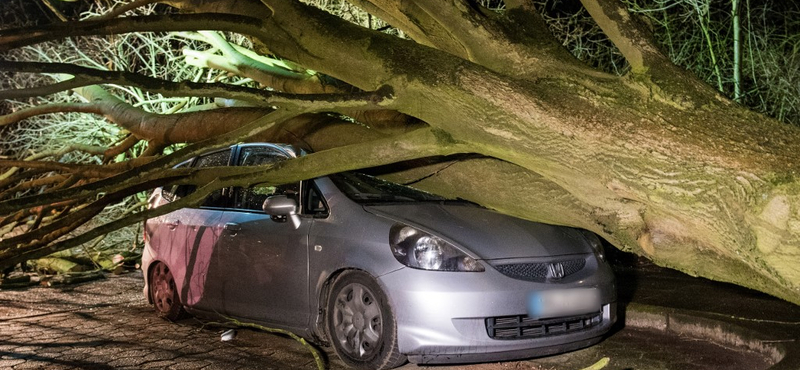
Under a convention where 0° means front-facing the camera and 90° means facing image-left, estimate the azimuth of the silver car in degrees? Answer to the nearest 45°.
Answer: approximately 315°
